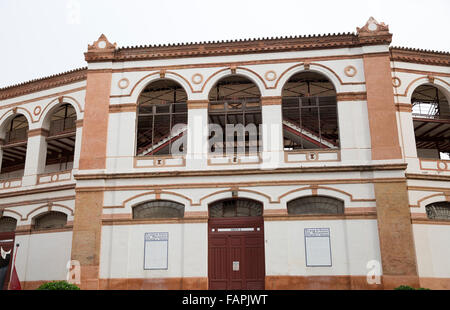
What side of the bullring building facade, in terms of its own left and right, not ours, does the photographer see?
front
